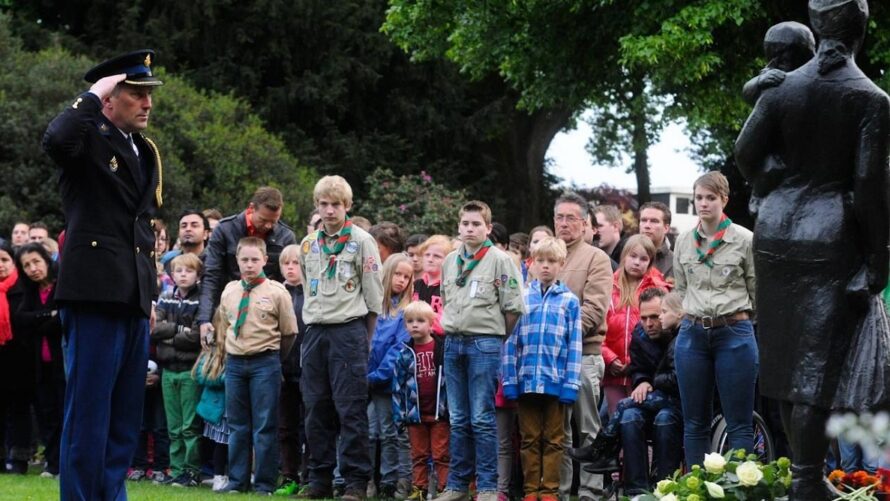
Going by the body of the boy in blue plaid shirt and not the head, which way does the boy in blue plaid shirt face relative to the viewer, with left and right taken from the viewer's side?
facing the viewer

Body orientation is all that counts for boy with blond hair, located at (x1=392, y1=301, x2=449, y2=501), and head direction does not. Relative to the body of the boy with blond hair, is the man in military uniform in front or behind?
in front

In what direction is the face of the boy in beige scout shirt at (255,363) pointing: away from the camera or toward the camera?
toward the camera

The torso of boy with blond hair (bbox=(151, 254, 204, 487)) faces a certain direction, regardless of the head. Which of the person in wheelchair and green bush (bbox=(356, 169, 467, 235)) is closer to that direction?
the person in wheelchair

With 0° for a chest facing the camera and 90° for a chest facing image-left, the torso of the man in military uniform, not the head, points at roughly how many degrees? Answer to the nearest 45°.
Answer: approximately 315°

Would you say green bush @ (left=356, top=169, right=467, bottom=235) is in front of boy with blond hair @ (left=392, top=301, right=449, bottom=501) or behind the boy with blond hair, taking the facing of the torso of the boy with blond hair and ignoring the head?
behind

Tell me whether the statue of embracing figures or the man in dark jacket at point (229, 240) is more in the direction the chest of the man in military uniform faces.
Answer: the statue of embracing figures

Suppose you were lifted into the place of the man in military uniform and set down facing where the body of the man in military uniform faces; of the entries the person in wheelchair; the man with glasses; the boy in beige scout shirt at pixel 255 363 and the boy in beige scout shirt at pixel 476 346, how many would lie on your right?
0

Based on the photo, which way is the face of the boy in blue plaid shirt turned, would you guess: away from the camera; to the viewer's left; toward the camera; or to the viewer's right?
toward the camera

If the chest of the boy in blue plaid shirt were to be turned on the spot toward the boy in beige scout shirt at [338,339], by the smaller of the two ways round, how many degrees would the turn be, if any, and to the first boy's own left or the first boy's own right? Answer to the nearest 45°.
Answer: approximately 90° to the first boy's own right

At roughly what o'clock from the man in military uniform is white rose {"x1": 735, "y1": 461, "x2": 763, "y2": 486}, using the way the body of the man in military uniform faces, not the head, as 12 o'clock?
The white rose is roughly at 11 o'clock from the man in military uniform.

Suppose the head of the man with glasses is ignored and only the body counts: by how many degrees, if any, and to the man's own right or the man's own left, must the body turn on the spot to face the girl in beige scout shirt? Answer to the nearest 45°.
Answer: approximately 90° to the man's own left

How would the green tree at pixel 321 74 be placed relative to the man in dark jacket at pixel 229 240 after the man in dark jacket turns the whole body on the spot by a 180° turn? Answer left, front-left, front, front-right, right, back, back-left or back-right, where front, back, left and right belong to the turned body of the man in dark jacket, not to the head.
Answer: front-right

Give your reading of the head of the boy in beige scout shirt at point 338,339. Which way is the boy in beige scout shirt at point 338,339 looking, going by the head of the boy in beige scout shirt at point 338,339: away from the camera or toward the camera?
toward the camera
